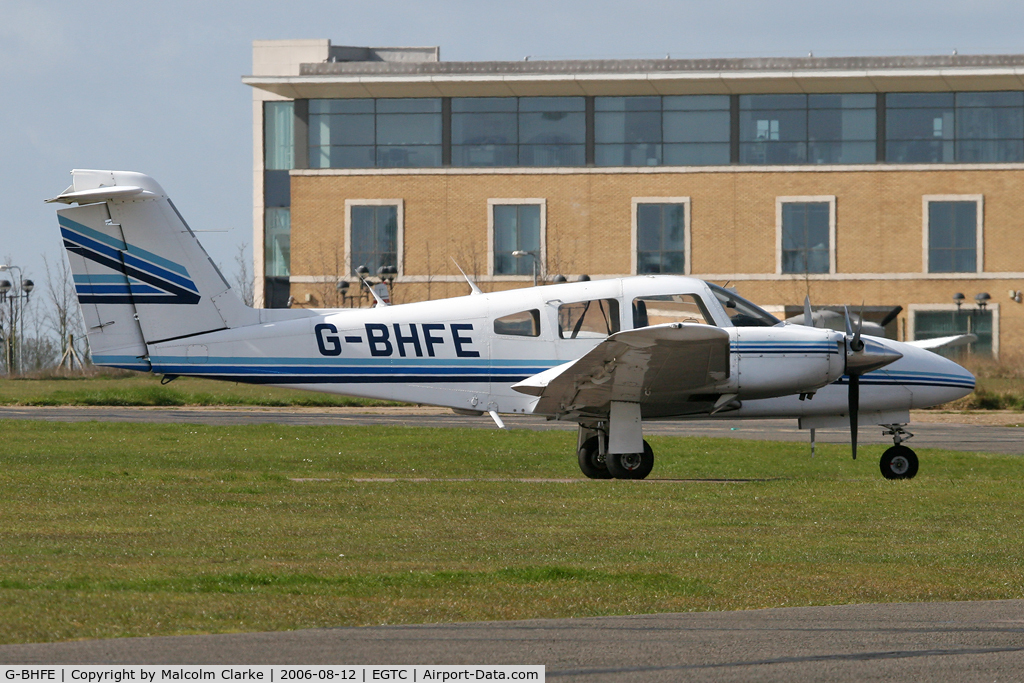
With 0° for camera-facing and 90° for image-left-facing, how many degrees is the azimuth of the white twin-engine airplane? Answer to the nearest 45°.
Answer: approximately 270°
